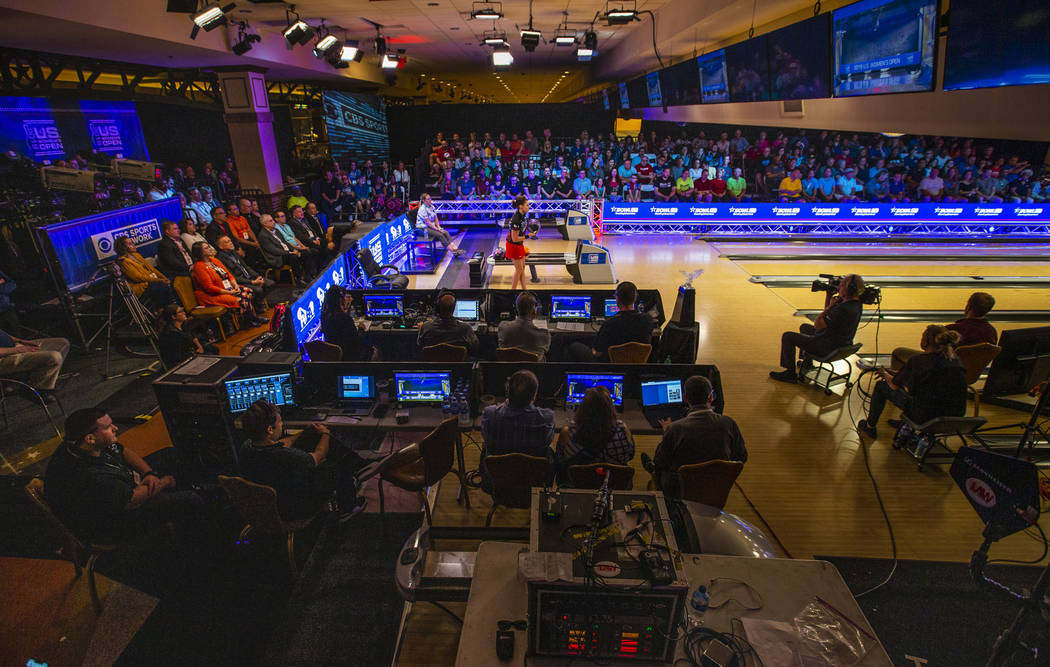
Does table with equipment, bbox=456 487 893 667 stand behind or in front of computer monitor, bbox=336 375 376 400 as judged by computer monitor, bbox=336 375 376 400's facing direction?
in front

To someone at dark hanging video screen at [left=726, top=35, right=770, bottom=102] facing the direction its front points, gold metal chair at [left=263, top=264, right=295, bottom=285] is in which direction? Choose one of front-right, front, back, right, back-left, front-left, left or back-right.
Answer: front-right

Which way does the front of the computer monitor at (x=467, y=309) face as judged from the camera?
facing the viewer

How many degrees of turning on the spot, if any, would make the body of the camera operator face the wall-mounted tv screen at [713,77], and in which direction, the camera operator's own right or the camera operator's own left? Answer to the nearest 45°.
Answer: approximately 45° to the camera operator's own right

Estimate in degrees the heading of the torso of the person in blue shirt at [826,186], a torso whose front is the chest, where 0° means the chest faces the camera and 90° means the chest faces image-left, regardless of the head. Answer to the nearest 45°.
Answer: approximately 0°

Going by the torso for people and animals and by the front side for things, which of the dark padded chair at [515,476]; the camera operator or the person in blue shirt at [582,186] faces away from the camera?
the dark padded chair

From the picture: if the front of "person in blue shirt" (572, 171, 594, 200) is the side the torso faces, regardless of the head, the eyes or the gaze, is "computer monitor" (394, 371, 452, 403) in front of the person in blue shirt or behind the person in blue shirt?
in front

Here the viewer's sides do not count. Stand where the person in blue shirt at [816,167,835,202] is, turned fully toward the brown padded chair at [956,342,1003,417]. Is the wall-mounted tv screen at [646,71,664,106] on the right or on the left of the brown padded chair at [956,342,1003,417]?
right

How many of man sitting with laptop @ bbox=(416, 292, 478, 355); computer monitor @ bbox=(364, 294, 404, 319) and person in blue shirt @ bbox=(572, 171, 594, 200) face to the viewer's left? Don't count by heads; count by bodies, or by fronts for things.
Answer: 0

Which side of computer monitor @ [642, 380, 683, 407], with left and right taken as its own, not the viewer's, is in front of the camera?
front

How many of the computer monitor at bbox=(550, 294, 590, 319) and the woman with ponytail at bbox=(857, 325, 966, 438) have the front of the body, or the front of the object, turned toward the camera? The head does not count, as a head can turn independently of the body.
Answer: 1

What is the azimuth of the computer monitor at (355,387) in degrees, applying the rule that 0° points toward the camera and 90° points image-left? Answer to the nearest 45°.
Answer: approximately 0°

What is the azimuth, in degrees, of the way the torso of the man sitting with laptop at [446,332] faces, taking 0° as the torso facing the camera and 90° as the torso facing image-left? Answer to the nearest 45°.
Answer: approximately 180°

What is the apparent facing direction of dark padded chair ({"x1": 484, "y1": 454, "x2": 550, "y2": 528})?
away from the camera

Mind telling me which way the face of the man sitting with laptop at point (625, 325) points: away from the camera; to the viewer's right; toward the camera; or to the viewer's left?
away from the camera

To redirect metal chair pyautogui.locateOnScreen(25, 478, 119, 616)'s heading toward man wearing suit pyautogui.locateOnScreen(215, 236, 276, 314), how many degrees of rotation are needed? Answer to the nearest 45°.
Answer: approximately 45° to its left

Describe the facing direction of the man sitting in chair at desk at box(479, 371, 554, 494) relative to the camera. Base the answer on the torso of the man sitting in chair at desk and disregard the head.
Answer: away from the camera

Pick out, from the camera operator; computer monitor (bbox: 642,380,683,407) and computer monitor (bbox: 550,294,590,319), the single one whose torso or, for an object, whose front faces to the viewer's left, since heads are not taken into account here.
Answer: the camera operator

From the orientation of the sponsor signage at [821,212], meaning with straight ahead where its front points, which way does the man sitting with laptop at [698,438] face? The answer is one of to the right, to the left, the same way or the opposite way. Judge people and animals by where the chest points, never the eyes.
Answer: the opposite way

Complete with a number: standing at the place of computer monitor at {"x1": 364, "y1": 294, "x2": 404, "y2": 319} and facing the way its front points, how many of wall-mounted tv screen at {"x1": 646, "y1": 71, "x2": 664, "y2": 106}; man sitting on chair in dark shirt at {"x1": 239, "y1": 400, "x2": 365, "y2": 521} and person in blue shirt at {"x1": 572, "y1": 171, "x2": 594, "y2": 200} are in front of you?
1
